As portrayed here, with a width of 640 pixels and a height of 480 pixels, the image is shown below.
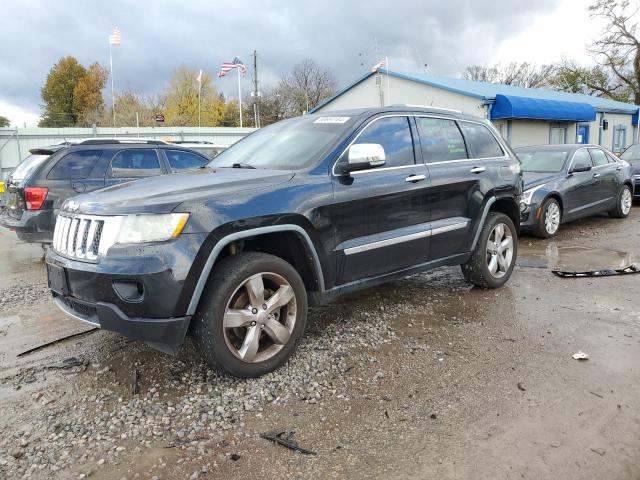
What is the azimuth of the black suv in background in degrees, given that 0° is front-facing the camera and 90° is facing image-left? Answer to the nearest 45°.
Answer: approximately 225°

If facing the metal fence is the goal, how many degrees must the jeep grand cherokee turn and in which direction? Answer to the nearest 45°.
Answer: approximately 90° to its right

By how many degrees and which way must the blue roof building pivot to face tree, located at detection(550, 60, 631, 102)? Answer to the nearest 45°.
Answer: approximately 135° to its left

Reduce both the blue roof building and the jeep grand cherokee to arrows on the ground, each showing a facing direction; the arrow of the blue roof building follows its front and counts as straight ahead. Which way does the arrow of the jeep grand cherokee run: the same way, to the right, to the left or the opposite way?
to the right

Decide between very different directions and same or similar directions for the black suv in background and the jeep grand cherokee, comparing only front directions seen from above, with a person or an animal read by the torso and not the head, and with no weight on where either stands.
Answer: very different directions

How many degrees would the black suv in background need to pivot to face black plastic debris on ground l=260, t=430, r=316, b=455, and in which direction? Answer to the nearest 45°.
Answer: approximately 135° to its right

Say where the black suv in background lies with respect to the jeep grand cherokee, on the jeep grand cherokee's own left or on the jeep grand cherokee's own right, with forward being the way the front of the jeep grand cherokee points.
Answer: on the jeep grand cherokee's own right

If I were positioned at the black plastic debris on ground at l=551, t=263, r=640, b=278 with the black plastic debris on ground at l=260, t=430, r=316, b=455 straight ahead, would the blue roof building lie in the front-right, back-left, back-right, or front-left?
back-right

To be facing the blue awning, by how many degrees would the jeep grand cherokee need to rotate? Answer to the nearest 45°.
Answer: approximately 180°

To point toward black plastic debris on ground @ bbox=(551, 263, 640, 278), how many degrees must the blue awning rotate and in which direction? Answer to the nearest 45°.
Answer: approximately 45° to its right

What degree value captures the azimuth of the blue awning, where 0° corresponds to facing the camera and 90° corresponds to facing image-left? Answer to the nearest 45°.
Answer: approximately 315°
